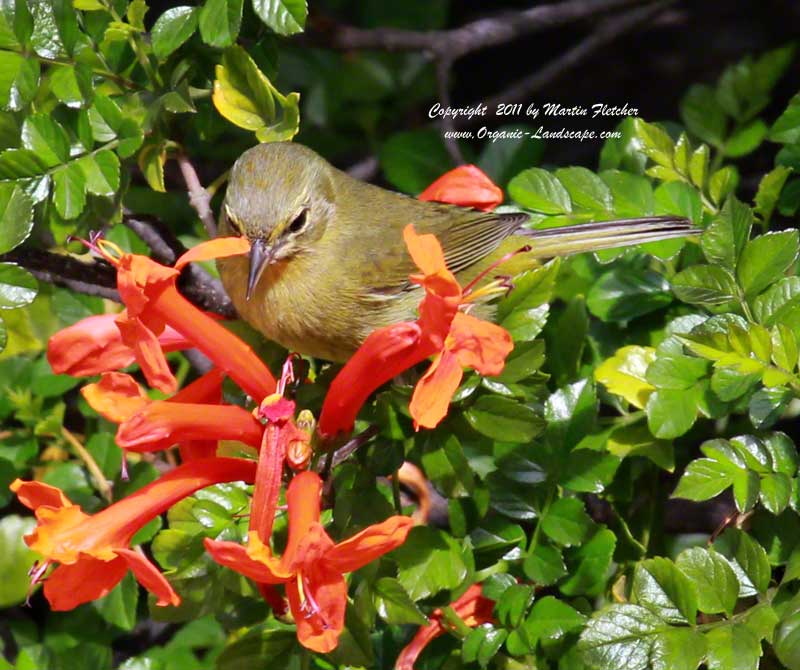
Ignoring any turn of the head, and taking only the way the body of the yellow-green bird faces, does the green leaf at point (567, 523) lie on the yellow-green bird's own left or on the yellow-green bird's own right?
on the yellow-green bird's own left

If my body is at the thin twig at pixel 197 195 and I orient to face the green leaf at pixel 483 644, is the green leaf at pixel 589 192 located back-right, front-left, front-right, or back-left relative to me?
front-left

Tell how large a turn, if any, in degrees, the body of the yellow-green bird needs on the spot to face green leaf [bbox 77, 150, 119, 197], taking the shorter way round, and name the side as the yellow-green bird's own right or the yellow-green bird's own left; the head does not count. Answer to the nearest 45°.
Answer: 0° — it already faces it

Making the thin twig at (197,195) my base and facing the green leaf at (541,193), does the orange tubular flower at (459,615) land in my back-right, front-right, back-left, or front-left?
front-right

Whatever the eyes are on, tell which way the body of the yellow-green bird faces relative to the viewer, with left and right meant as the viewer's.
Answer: facing the viewer and to the left of the viewer

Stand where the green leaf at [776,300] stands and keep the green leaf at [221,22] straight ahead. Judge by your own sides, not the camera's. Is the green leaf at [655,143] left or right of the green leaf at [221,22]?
right

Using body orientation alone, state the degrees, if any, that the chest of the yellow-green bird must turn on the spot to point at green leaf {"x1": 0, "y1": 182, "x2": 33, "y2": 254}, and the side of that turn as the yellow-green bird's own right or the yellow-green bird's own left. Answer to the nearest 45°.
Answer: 0° — it already faces it

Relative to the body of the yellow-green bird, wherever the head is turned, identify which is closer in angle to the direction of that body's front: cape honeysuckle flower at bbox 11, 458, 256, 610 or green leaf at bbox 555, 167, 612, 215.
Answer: the cape honeysuckle flower

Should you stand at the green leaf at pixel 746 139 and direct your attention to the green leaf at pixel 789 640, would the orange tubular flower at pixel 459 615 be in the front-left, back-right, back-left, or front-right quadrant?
front-right
